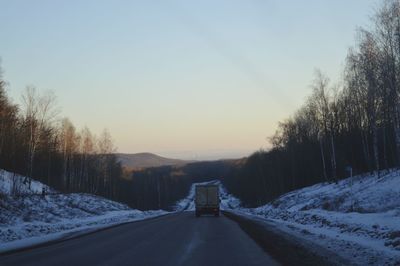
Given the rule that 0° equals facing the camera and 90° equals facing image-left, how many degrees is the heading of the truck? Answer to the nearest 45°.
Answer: approximately 180°
